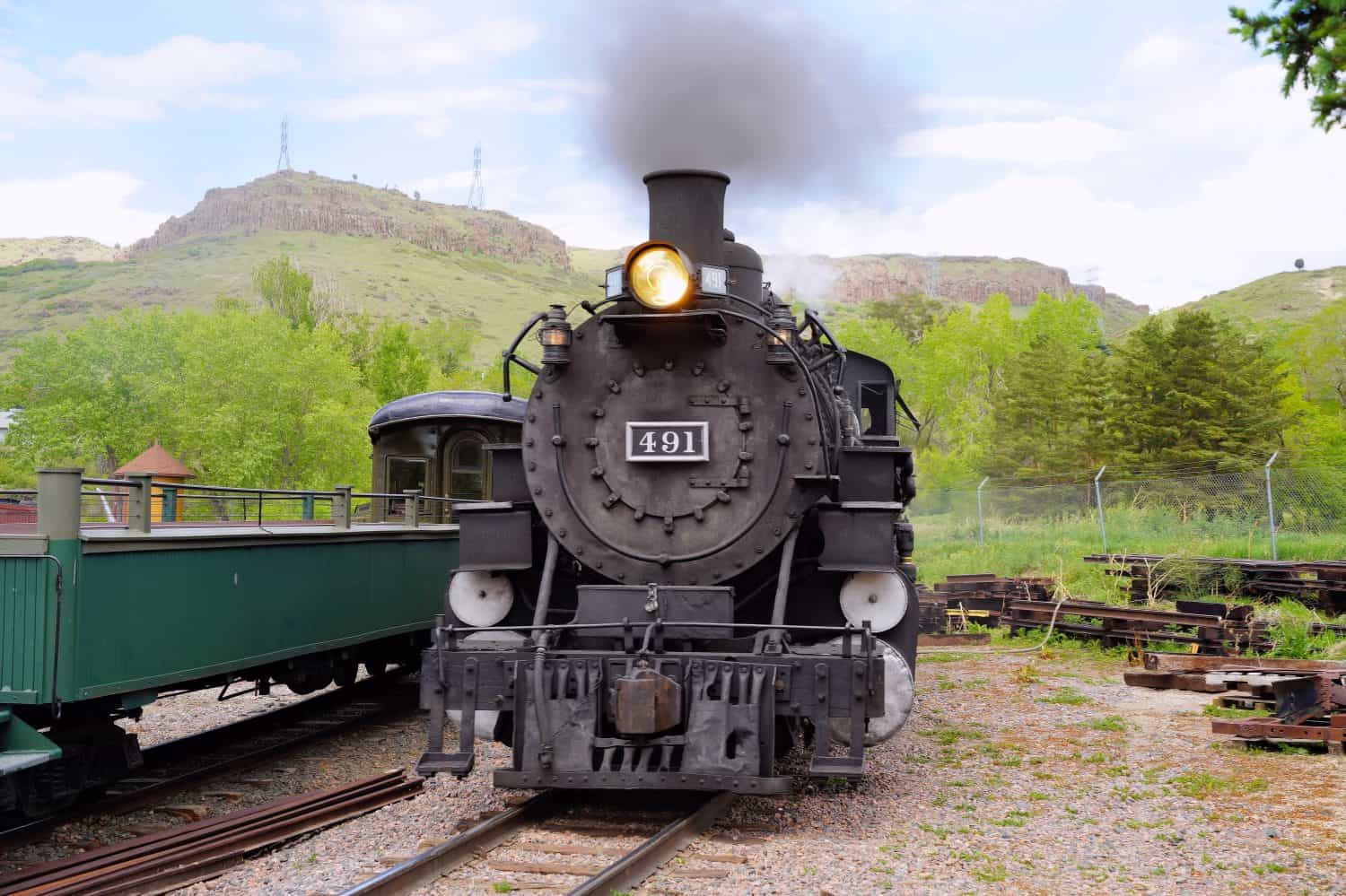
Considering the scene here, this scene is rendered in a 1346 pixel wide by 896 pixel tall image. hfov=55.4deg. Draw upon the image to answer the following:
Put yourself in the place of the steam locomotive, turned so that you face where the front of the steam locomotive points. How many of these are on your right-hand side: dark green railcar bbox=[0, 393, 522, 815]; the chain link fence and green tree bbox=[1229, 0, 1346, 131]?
1

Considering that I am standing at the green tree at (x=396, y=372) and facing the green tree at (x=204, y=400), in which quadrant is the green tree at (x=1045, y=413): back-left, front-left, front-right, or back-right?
back-left

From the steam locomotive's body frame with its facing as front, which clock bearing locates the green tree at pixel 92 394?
The green tree is roughly at 5 o'clock from the steam locomotive.

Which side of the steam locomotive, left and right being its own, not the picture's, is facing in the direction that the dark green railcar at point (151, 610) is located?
right

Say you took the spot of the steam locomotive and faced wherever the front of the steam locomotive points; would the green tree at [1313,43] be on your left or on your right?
on your left

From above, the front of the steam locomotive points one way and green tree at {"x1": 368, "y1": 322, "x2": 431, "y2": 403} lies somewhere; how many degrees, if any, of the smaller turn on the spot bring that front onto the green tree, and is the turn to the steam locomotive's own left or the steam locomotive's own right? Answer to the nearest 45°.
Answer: approximately 180°

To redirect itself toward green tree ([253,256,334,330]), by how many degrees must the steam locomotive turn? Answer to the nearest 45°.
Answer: approximately 180°

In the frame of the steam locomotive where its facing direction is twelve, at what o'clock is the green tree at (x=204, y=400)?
The green tree is roughly at 5 o'clock from the steam locomotive.

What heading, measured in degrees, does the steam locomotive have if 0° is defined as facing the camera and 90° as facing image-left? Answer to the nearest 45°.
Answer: approximately 0°
